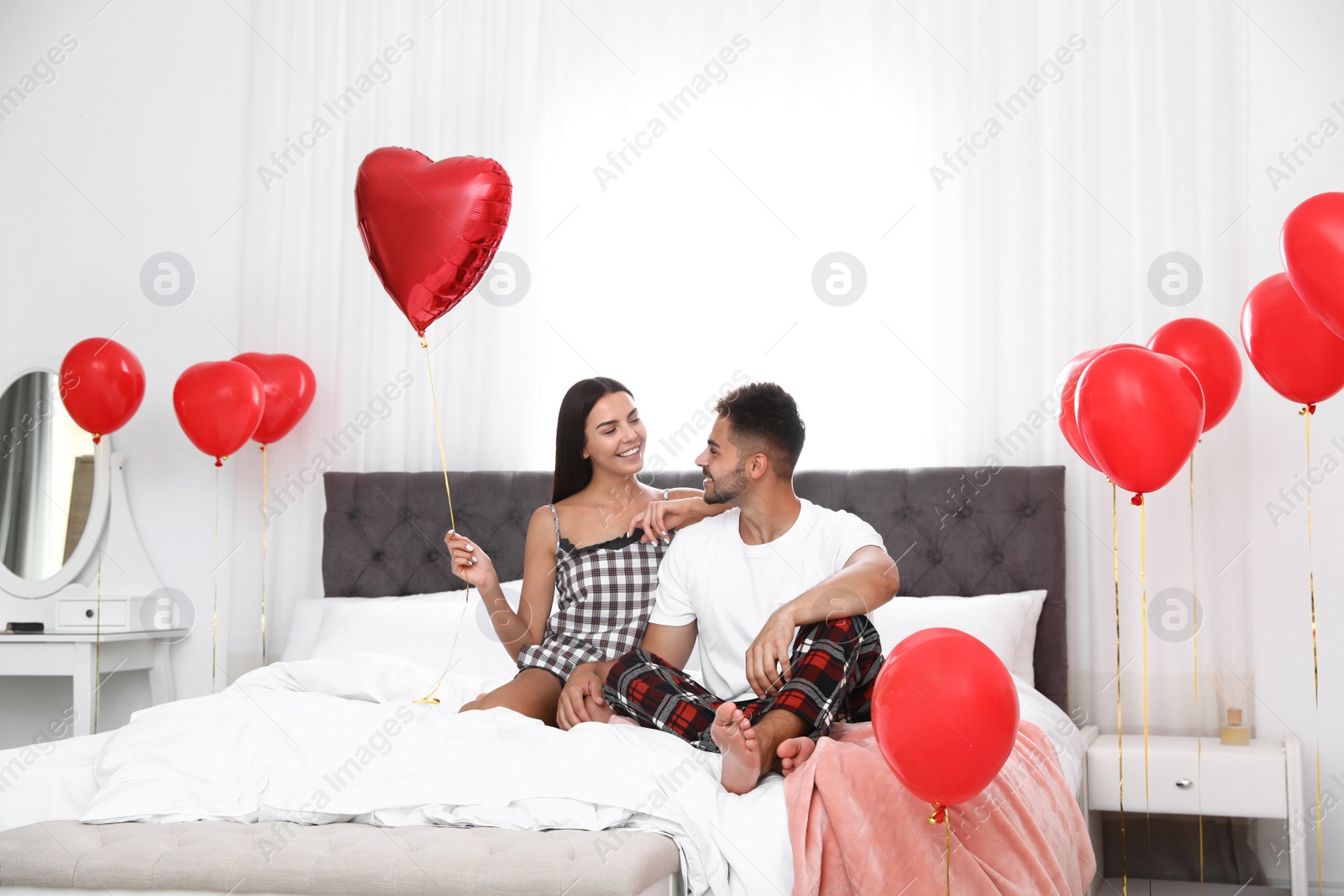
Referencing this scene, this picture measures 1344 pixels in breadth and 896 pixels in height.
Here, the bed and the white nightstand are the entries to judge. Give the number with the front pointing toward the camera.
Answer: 2

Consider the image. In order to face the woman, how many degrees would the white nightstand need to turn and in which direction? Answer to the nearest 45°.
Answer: approximately 45° to its right

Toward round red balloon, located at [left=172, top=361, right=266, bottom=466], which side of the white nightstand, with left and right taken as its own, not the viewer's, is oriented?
right

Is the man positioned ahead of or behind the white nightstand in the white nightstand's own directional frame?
ahead

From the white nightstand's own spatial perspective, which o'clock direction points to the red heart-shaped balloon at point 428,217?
The red heart-shaped balloon is roughly at 2 o'clock from the white nightstand.

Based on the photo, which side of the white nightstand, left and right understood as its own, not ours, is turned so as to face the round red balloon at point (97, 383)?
right

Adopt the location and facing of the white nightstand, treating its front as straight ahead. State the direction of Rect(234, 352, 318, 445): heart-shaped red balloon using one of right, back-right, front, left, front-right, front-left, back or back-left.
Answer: right

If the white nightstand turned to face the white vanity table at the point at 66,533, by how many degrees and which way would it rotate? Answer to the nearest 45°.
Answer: approximately 90° to its right

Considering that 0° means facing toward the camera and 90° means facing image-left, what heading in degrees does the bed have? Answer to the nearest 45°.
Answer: approximately 0°

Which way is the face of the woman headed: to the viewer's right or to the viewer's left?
to the viewer's right

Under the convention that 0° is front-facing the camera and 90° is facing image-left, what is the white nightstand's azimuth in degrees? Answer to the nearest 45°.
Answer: approximately 0°

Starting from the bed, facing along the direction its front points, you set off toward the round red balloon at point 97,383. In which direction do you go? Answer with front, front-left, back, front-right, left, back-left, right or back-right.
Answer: back-right

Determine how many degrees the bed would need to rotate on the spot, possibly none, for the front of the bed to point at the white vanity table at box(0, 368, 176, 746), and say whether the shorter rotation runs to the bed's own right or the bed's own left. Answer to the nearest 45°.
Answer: approximately 135° to the bed's own right

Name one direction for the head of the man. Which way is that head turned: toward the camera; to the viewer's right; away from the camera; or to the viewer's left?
to the viewer's left

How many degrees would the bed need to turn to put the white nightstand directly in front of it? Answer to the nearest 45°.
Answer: approximately 135° to its left

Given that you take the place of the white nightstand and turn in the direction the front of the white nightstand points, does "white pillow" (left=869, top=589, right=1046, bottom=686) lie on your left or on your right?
on your right
